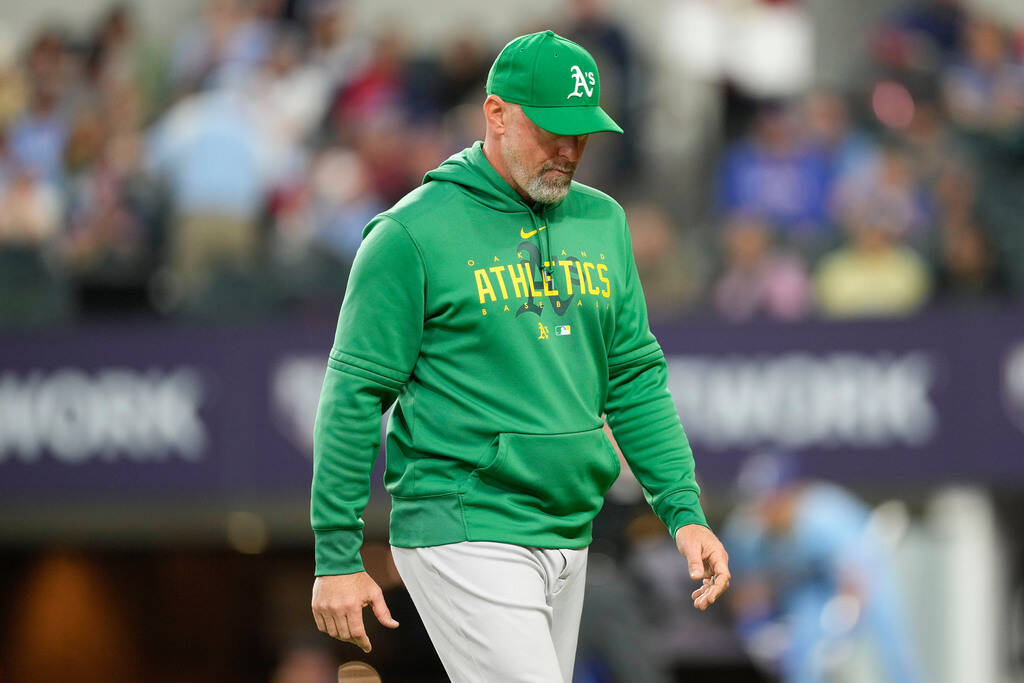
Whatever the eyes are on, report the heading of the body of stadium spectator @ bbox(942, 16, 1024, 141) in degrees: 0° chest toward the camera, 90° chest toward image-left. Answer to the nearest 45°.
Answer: approximately 0°

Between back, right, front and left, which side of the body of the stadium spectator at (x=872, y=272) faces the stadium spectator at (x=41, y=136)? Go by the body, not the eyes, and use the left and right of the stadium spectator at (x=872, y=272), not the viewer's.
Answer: right

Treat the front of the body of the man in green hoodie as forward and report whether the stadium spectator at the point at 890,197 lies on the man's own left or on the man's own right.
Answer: on the man's own left

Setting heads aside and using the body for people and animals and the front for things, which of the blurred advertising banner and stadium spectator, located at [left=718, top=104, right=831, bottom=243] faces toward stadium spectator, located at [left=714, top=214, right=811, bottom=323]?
stadium spectator, located at [left=718, top=104, right=831, bottom=243]

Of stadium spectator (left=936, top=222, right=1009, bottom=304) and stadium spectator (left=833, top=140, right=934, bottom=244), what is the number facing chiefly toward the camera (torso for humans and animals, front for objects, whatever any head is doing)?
2

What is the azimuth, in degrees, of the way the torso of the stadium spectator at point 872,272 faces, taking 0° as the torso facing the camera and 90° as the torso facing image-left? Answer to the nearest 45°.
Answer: approximately 0°

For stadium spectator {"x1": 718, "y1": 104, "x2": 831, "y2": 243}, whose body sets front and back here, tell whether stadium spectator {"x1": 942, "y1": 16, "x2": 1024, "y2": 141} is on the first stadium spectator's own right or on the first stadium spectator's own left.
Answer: on the first stadium spectator's own left
